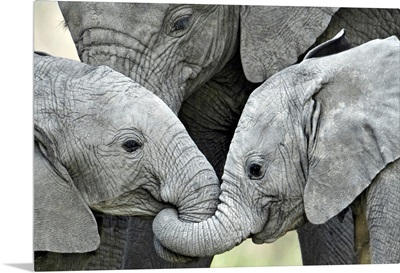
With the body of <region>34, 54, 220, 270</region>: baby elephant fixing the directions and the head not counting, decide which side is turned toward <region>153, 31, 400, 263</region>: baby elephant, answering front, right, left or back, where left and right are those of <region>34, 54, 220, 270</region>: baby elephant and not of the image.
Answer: front

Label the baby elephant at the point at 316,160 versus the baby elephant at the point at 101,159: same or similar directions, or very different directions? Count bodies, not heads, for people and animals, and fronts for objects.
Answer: very different directions

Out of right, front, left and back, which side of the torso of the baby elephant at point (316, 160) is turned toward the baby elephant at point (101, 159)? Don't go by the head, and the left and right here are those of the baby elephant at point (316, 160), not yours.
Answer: front

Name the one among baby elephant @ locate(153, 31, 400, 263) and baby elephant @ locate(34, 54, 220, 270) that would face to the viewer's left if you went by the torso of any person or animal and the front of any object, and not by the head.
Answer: baby elephant @ locate(153, 31, 400, 263)

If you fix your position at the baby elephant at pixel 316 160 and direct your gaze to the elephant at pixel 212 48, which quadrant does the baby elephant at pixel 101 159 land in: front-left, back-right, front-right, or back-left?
front-left

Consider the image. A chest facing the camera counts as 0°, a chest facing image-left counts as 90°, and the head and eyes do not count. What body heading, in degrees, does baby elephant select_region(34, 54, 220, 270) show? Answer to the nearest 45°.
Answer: approximately 270°

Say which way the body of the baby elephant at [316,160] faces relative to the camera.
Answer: to the viewer's left

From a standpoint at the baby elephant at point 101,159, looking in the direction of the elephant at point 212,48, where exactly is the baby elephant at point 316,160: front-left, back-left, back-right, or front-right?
front-right

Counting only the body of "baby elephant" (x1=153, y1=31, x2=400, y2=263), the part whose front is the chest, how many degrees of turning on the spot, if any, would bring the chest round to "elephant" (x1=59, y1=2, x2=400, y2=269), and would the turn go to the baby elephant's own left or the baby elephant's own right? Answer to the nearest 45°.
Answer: approximately 45° to the baby elephant's own right

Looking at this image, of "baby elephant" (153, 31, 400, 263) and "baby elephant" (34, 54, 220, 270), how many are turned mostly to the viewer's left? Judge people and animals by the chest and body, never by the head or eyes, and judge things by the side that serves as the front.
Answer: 1

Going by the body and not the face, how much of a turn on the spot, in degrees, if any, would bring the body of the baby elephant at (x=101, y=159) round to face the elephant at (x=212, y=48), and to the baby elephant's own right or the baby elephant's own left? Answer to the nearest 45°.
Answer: approximately 45° to the baby elephant's own left
